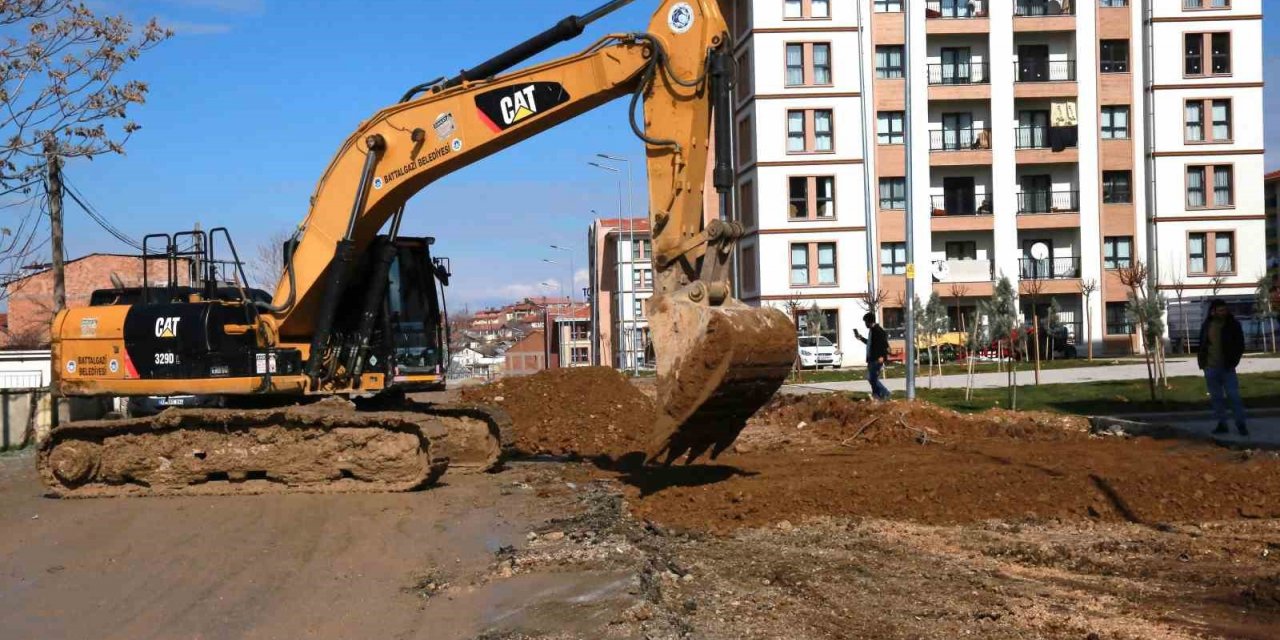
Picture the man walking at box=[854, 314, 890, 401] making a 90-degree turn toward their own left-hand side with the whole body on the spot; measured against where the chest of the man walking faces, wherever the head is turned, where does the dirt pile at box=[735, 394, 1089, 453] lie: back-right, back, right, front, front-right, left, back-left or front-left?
front

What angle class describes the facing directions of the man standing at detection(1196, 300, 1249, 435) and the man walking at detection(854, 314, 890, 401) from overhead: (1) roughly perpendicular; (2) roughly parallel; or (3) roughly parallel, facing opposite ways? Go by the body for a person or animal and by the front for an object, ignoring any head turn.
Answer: roughly perpendicular

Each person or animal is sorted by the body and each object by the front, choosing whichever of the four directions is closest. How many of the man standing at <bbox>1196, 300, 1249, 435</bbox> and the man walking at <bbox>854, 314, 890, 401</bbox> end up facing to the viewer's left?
1

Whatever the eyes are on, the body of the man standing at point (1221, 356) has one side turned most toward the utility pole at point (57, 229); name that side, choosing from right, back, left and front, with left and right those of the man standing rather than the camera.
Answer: right

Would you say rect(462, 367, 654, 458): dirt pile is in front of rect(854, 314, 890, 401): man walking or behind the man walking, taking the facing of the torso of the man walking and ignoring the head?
in front

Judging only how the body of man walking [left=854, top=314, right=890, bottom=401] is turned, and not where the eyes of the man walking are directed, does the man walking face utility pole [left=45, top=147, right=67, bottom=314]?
yes

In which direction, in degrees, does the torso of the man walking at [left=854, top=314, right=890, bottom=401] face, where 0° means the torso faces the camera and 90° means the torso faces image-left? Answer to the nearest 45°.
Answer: approximately 90°

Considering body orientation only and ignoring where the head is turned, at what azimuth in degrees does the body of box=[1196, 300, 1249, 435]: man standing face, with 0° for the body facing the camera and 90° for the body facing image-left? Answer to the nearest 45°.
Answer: approximately 0°

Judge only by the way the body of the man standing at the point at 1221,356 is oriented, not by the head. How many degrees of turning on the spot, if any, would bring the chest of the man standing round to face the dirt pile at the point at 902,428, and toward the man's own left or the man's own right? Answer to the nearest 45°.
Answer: approximately 90° to the man's own right

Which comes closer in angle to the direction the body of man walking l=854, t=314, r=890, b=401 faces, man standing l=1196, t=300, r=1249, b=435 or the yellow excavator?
the yellow excavator
